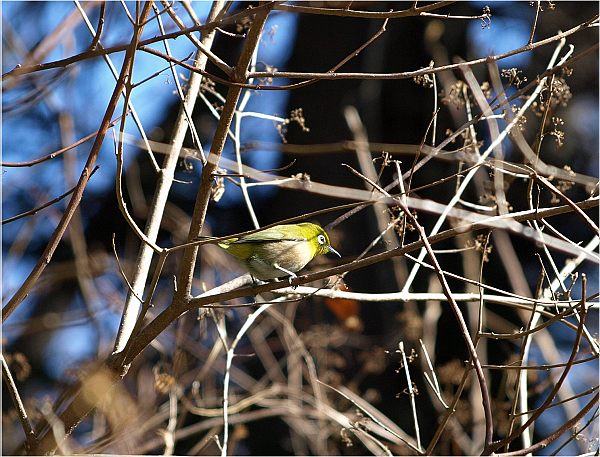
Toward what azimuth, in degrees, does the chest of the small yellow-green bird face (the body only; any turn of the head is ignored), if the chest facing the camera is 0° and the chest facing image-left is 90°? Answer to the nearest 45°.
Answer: approximately 270°
